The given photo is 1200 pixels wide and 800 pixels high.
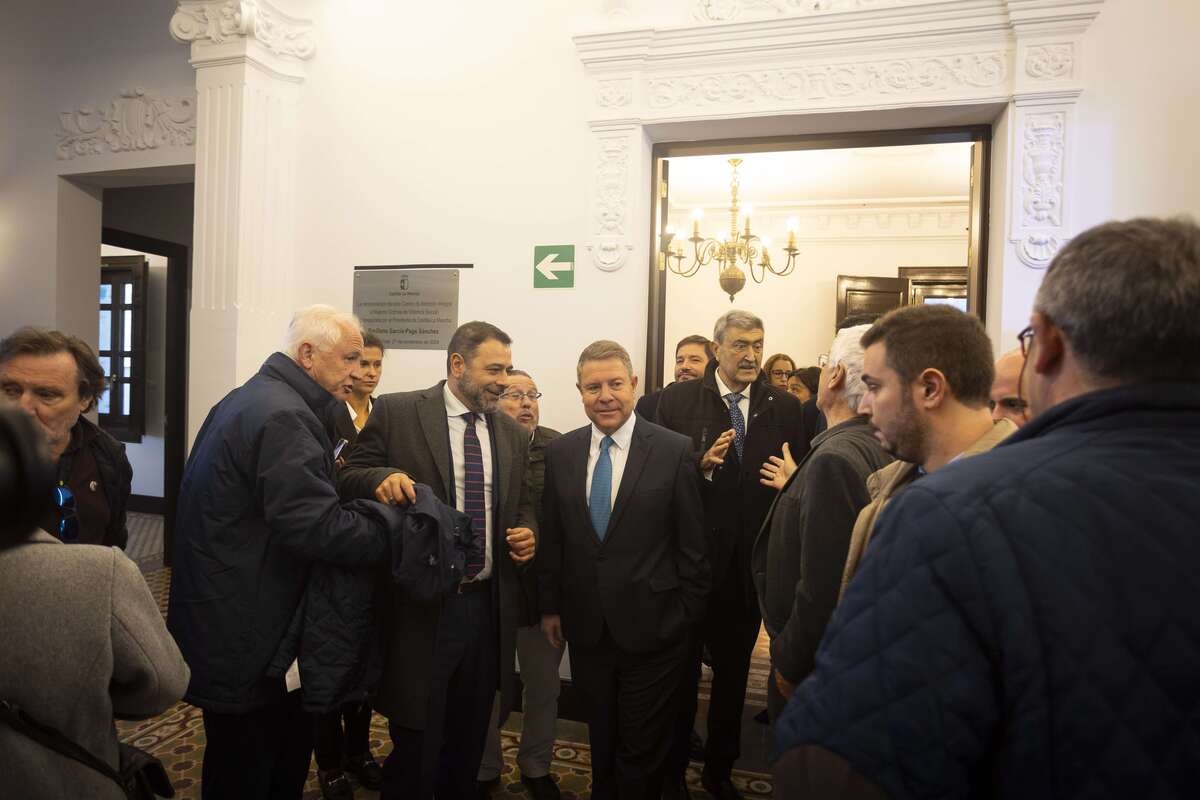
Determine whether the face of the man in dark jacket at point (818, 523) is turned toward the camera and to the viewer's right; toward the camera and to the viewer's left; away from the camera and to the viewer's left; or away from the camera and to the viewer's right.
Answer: away from the camera and to the viewer's left

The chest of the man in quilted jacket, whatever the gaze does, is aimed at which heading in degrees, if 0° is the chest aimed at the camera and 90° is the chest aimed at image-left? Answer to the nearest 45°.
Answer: approximately 135°

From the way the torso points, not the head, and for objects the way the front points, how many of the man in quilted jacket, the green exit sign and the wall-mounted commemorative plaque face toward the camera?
2

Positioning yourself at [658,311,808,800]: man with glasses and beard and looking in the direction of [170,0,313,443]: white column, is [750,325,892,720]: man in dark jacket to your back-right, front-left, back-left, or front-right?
back-left

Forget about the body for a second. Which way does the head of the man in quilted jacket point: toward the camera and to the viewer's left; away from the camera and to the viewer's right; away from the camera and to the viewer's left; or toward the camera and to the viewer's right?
away from the camera and to the viewer's left

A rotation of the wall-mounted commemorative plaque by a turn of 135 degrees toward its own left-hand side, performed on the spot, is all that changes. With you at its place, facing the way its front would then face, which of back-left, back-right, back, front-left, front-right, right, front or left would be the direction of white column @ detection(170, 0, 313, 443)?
back-left

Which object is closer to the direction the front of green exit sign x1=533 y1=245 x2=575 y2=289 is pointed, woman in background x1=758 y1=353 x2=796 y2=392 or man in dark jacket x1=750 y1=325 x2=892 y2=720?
the man in dark jacket

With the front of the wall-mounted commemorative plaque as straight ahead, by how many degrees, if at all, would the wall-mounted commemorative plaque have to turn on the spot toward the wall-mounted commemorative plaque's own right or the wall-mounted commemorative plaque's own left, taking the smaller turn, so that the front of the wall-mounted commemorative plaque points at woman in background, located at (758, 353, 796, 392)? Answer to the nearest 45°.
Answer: approximately 135° to the wall-mounted commemorative plaque's own left

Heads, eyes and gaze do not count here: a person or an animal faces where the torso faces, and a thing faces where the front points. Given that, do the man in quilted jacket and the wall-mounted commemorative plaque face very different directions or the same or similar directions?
very different directions

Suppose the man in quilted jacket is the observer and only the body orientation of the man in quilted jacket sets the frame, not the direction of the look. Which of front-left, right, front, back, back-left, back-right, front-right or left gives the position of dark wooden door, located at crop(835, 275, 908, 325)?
front-right
